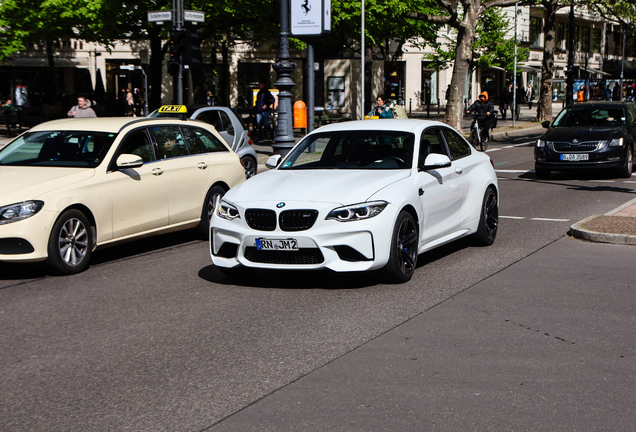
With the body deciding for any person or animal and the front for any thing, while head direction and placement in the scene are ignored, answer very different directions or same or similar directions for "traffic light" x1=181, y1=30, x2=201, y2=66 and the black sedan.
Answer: very different directions

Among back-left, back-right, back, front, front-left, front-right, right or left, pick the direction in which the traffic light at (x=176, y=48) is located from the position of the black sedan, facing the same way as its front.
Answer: front-right

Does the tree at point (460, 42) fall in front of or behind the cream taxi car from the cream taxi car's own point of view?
behind

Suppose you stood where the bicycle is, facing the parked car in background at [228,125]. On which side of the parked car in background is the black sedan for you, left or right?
left

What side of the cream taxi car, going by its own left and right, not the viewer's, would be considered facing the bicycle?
back

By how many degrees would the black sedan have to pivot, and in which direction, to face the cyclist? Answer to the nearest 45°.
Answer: approximately 135° to its right

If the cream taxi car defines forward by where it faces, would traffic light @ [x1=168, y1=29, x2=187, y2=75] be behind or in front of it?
behind

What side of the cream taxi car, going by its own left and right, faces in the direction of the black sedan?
back
